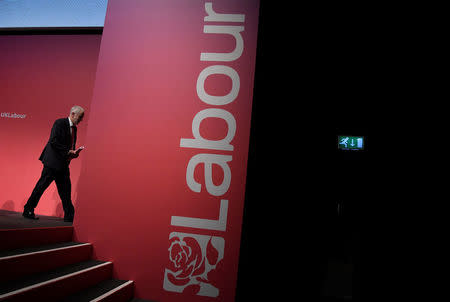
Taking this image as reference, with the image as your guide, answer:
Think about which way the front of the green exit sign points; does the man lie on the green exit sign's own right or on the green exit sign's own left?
on the green exit sign's own right

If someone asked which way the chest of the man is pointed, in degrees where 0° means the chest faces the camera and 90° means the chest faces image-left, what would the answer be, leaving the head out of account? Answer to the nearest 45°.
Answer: approximately 315°

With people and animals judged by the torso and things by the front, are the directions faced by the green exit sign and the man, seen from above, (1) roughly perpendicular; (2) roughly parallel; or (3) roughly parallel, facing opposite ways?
roughly perpendicular

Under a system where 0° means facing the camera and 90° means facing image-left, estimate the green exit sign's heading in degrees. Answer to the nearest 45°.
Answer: approximately 0°

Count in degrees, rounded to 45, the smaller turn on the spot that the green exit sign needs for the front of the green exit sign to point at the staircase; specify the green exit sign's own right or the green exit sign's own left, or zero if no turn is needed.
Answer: approximately 45° to the green exit sign's own right
